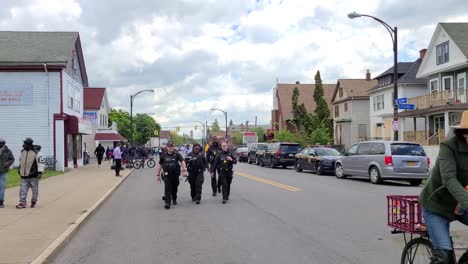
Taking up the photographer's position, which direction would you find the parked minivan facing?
facing away from the viewer and to the left of the viewer

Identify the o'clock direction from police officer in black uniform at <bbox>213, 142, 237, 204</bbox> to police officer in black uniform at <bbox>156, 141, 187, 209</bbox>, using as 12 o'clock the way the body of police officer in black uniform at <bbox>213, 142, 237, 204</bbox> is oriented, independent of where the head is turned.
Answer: police officer in black uniform at <bbox>156, 141, 187, 209</bbox> is roughly at 2 o'clock from police officer in black uniform at <bbox>213, 142, 237, 204</bbox>.

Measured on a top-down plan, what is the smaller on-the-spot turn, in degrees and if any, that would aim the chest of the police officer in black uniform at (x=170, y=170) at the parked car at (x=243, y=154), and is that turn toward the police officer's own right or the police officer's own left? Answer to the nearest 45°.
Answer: approximately 180°

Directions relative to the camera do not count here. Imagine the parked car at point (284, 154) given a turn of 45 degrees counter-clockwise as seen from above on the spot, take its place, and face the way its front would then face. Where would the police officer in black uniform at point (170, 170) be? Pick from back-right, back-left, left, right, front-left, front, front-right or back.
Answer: left

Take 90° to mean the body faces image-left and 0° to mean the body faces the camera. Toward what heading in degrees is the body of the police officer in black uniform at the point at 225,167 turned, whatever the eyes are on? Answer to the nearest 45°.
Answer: approximately 0°

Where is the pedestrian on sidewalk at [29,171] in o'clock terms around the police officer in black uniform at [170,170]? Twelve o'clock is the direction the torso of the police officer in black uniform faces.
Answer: The pedestrian on sidewalk is roughly at 3 o'clock from the police officer in black uniform.

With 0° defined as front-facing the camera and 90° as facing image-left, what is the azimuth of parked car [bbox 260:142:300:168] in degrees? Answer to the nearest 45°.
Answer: approximately 135°

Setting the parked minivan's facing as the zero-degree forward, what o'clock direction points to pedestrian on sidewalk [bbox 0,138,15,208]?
The pedestrian on sidewalk is roughly at 9 o'clock from the parked minivan.

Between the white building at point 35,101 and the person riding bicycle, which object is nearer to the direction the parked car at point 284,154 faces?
the white building

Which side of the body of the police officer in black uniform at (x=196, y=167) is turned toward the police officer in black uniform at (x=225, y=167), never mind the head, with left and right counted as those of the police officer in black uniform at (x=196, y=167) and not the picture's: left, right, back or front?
left

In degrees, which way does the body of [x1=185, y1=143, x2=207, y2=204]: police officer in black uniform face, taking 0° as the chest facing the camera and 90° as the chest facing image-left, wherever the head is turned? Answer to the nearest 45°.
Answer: approximately 0°

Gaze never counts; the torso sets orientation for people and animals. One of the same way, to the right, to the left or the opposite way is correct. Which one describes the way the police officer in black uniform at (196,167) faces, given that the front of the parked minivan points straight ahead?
the opposite way
